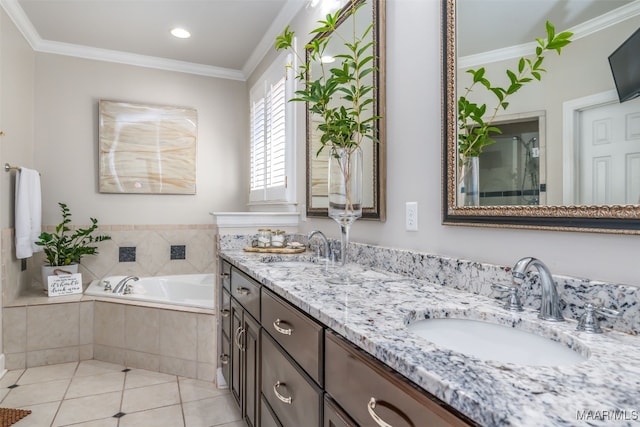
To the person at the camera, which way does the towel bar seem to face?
facing to the right of the viewer

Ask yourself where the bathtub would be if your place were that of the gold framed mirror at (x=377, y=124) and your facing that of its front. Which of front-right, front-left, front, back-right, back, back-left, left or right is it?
right

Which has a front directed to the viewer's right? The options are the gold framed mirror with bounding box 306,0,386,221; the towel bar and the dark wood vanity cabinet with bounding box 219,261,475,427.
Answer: the towel bar

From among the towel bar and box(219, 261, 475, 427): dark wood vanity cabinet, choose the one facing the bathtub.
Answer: the towel bar

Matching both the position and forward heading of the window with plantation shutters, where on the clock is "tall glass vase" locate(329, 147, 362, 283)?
The tall glass vase is roughly at 10 o'clock from the window with plantation shutters.

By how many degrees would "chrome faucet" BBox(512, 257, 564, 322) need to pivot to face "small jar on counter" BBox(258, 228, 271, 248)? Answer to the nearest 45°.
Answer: approximately 90° to its right

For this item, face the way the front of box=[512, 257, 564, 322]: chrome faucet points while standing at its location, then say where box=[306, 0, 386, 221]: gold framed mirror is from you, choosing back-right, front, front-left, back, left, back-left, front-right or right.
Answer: right

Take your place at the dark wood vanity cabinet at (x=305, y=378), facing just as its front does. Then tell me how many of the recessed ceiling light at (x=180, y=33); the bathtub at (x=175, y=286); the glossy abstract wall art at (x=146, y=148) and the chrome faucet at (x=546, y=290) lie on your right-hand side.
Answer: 3
